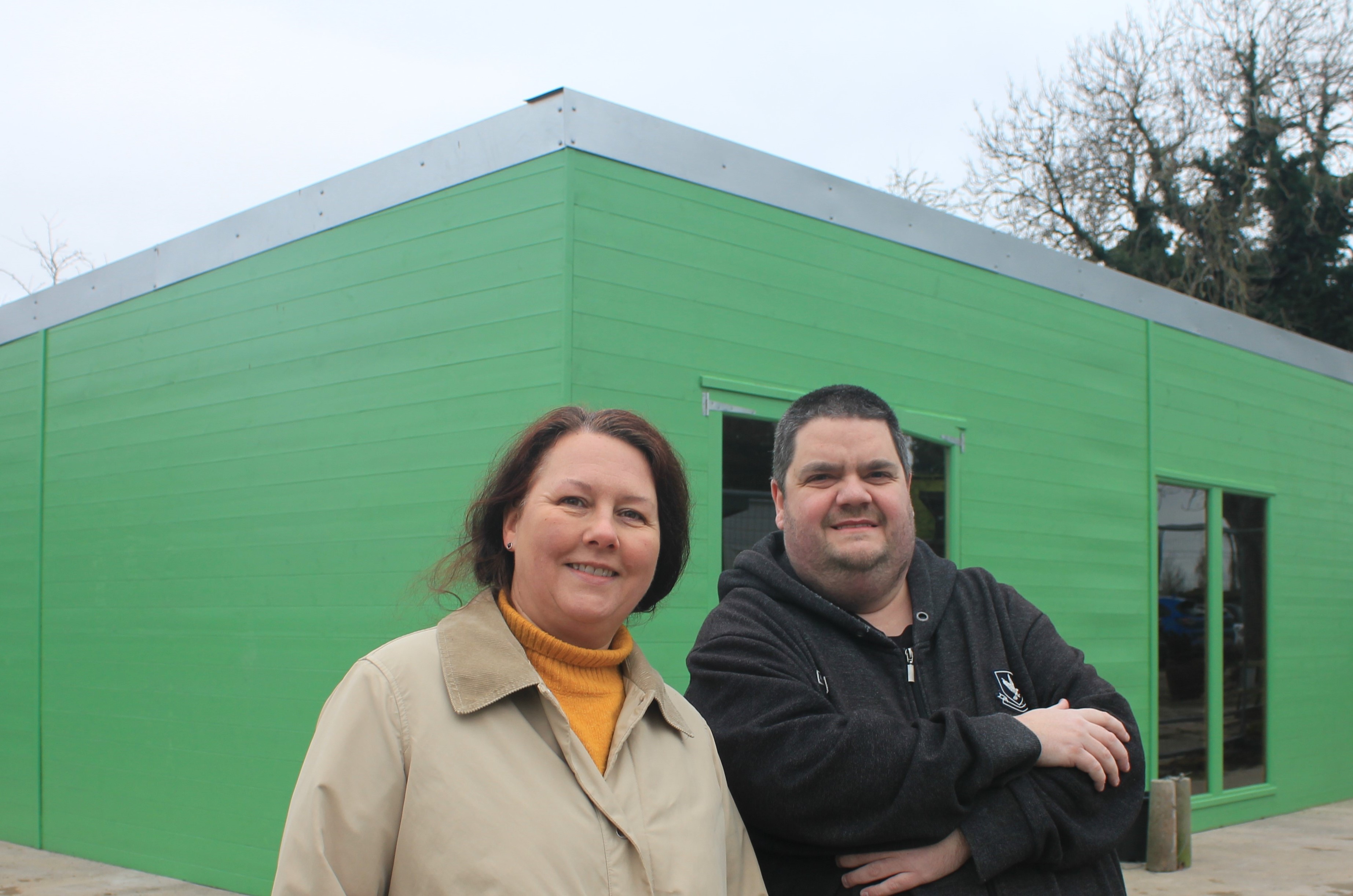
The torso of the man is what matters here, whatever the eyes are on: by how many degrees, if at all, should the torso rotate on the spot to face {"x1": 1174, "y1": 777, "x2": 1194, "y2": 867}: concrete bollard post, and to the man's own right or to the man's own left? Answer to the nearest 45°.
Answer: approximately 180°

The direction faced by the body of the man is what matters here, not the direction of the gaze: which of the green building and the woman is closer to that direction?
the woman

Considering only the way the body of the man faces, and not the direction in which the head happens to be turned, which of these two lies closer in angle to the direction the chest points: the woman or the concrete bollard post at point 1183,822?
the woman

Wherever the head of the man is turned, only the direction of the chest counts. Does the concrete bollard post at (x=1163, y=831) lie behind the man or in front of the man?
behind

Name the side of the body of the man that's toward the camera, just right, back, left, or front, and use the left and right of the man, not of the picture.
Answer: front

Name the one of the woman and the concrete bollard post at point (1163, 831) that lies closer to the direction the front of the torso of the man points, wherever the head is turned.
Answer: the woman

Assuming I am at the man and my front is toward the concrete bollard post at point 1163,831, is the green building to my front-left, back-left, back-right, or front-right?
front-left

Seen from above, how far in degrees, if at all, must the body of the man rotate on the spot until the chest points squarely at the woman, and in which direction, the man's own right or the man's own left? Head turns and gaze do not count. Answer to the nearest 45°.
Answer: approximately 45° to the man's own right

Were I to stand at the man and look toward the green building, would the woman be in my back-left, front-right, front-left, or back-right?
back-left
